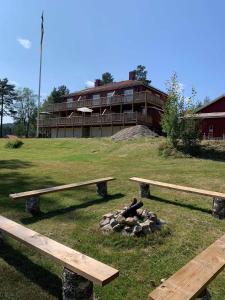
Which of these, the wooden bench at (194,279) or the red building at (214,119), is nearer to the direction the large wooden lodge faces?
the wooden bench

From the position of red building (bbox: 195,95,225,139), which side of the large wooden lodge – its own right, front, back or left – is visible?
left

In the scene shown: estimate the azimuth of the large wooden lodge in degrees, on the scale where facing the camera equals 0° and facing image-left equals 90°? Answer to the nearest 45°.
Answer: approximately 45°

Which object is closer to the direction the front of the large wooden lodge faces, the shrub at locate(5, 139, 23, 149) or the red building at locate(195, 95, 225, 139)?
the shrub

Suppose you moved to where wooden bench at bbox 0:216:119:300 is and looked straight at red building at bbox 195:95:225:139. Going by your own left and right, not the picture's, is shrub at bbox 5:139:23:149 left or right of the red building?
left

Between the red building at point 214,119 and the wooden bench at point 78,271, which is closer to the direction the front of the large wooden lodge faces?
the wooden bench

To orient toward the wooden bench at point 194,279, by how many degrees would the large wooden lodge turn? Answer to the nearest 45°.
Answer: approximately 45° to its left
